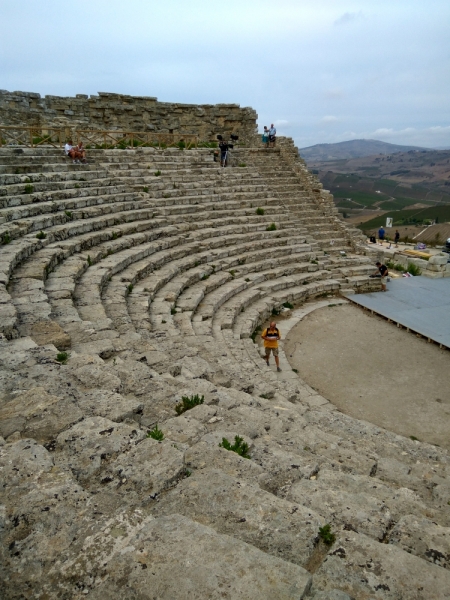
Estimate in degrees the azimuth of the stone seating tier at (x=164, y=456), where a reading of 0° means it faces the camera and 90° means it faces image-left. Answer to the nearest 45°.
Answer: approximately 270°

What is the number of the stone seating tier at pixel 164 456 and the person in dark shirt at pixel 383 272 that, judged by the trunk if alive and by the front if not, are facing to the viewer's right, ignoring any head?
1

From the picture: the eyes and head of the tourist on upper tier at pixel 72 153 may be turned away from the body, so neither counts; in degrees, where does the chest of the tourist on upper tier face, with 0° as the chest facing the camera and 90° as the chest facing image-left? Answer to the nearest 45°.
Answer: approximately 315°

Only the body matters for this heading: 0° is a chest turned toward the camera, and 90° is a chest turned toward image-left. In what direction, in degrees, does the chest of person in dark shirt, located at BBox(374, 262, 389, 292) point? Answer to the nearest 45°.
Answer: approximately 90°

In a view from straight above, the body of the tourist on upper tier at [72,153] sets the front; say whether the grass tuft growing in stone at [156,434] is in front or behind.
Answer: in front

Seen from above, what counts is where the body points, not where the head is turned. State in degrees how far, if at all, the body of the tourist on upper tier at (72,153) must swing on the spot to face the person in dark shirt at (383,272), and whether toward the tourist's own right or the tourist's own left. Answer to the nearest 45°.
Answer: approximately 45° to the tourist's own left

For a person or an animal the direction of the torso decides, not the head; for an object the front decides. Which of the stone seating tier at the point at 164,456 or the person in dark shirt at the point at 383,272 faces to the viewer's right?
the stone seating tier
